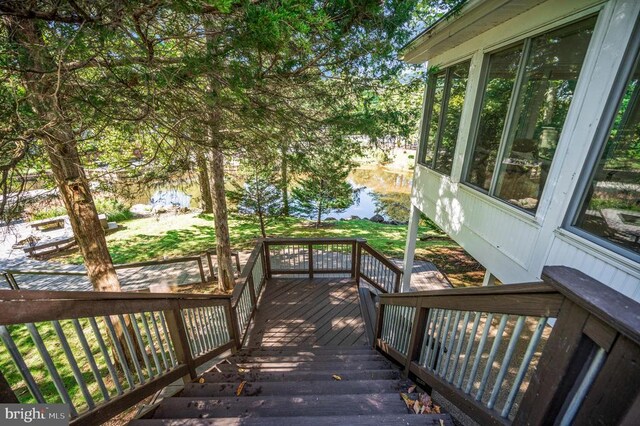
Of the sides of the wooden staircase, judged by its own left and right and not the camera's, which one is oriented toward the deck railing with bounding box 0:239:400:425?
left

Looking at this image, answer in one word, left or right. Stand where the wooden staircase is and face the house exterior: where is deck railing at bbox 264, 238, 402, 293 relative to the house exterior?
left

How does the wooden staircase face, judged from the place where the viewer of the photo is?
facing away from the viewer

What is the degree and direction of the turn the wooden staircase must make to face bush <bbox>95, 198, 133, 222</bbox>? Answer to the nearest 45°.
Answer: approximately 45° to its left

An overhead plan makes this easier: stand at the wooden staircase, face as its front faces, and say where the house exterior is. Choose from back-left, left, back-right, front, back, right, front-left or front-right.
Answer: right
